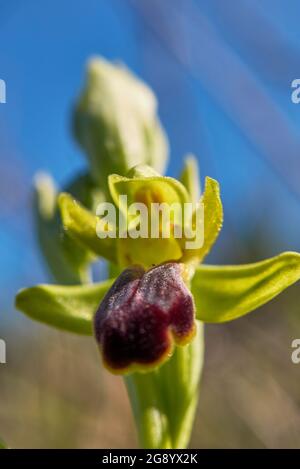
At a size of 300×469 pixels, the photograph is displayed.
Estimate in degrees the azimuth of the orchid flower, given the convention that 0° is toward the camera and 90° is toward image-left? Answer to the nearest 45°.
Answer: approximately 0°
